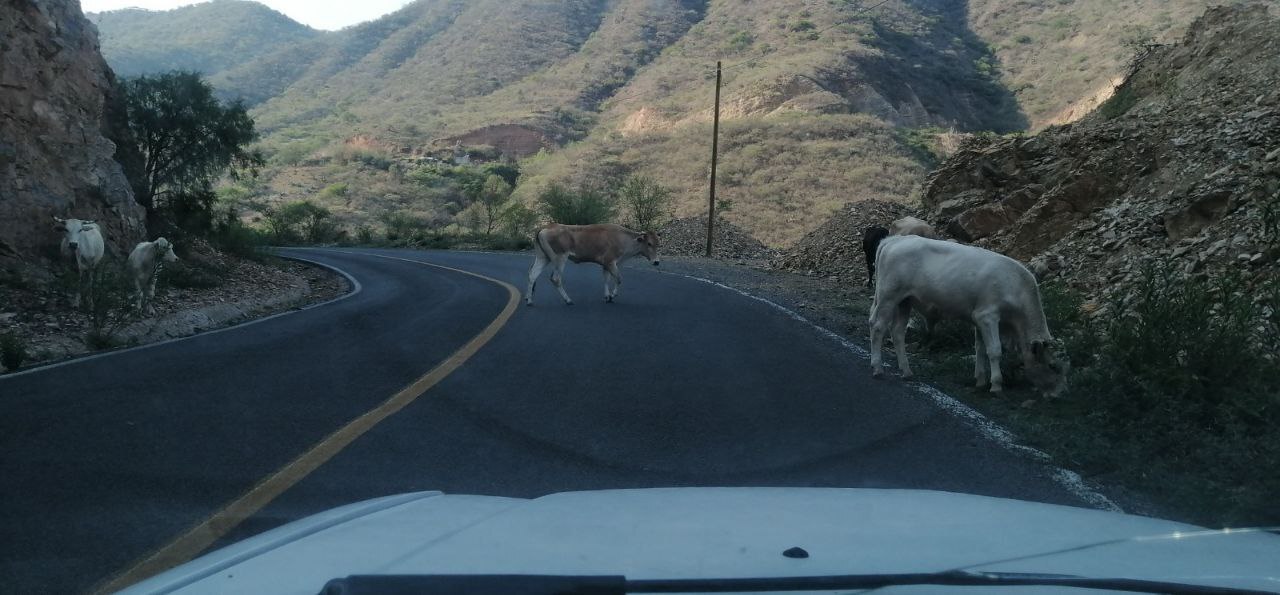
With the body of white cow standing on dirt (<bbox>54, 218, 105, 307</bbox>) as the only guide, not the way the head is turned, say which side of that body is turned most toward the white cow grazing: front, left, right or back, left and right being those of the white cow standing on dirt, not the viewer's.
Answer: left

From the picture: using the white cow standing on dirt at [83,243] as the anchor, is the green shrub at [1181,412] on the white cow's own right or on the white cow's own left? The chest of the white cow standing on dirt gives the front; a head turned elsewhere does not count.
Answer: on the white cow's own left

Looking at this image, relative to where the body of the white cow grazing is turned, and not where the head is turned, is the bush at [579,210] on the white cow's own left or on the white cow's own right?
on the white cow's own left

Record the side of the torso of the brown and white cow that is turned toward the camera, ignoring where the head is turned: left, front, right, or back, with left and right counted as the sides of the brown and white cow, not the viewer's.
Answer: right

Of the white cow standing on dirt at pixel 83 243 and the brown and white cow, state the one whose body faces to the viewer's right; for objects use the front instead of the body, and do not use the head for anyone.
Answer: the brown and white cow

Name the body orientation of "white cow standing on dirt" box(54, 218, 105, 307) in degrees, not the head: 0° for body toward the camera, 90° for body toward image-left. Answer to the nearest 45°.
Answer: approximately 45°

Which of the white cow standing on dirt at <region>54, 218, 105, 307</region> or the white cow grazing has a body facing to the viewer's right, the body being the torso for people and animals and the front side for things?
the white cow grazing

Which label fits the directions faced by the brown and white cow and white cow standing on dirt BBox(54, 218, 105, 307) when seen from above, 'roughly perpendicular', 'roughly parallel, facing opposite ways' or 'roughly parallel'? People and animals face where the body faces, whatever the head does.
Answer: roughly perpendicular

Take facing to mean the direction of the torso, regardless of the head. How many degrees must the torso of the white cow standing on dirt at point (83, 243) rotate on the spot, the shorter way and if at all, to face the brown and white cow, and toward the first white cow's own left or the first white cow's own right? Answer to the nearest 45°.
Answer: approximately 90° to the first white cow's own left

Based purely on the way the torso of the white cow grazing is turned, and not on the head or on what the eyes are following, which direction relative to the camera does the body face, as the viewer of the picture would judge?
to the viewer's right

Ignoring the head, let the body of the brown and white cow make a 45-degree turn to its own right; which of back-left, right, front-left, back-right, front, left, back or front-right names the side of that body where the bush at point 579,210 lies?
back-left

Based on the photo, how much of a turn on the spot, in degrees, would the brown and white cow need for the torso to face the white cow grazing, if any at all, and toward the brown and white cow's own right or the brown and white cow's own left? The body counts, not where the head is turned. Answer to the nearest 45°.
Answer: approximately 45° to the brown and white cow's own right
